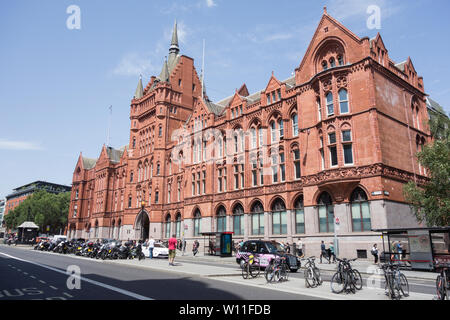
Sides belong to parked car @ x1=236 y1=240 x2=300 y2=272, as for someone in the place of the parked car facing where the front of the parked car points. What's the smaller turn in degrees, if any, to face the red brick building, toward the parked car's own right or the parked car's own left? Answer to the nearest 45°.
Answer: approximately 90° to the parked car's own left

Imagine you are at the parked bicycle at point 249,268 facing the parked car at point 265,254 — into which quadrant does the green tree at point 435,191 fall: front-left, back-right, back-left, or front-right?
front-right

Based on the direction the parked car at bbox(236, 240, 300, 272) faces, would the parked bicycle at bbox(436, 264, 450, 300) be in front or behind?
in front

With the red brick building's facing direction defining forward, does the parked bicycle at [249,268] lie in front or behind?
in front

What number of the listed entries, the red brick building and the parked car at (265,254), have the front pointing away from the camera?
0

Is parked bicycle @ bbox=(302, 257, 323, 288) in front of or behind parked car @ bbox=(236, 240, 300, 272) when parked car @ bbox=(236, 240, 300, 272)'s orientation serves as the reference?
in front

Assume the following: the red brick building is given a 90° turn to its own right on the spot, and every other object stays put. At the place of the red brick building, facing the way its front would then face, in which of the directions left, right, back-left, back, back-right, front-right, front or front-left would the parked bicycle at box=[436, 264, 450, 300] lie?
back-left

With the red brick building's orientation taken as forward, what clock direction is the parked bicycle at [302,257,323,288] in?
The parked bicycle is roughly at 11 o'clock from the red brick building.

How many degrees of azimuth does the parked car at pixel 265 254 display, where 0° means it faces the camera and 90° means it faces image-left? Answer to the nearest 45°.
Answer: approximately 315°

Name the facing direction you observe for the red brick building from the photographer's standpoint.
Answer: facing the viewer and to the left of the viewer

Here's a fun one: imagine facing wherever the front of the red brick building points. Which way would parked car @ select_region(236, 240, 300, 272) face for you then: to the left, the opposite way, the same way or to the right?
to the left

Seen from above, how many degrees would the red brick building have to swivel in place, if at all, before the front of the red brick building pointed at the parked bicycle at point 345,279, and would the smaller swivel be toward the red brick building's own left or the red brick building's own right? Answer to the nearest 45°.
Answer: approximately 45° to the red brick building's own left

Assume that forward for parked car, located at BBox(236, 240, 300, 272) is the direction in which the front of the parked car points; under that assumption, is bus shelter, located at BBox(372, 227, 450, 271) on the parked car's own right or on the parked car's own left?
on the parked car's own left

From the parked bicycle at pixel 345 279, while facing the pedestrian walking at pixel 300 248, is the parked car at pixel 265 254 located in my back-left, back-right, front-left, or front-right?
front-left
